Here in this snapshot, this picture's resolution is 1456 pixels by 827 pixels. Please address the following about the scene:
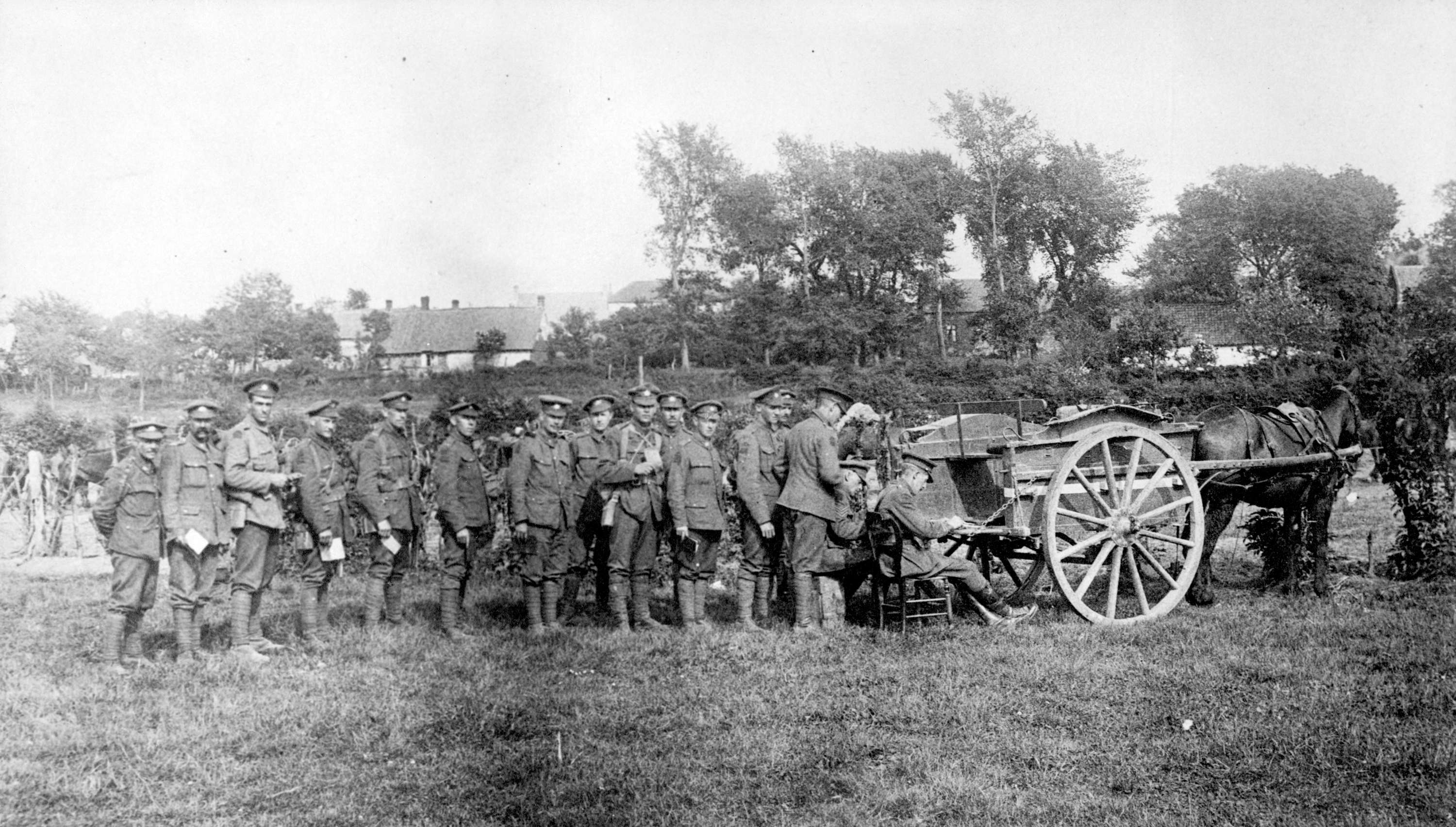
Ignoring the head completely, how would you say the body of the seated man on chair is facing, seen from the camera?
to the viewer's right

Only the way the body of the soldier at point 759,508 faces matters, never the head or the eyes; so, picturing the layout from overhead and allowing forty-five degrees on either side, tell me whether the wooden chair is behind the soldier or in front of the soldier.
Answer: in front

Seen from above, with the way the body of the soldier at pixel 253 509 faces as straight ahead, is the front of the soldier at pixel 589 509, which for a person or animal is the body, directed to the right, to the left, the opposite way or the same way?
the same way

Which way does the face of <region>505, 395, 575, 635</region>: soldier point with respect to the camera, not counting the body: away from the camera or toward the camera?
toward the camera

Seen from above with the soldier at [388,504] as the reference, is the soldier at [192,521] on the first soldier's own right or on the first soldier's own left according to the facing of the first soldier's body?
on the first soldier's own right

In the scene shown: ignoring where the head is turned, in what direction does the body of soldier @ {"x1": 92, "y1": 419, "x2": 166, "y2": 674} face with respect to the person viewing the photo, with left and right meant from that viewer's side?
facing the viewer and to the right of the viewer

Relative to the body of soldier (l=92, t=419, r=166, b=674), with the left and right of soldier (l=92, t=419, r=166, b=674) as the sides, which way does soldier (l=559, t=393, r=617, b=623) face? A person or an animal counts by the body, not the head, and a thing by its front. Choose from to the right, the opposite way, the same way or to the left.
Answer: the same way

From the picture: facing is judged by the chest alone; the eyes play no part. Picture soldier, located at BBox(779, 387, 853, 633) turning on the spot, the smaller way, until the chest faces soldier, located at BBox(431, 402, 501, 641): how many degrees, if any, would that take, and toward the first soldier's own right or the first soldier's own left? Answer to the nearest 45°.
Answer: approximately 135° to the first soldier's own left

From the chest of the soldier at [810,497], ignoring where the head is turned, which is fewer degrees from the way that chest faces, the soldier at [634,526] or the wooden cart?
the wooden cart

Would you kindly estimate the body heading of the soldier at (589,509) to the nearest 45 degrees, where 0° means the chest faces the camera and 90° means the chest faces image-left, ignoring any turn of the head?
approximately 315°

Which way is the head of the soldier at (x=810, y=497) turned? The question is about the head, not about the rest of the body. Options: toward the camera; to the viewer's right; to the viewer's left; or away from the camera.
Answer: to the viewer's right

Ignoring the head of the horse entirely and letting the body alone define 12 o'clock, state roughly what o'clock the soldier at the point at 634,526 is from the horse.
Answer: The soldier is roughly at 5 o'clock from the horse.

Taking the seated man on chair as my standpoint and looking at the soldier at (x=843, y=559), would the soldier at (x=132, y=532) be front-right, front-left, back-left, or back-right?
front-left

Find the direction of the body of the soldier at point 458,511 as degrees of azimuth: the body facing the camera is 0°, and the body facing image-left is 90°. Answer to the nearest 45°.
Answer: approximately 315°
